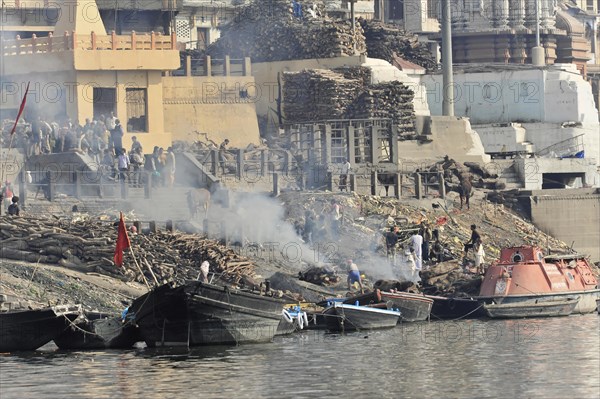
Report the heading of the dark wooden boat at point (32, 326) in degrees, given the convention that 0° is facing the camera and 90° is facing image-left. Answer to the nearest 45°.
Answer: approximately 270°

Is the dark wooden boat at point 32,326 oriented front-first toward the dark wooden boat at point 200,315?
yes
